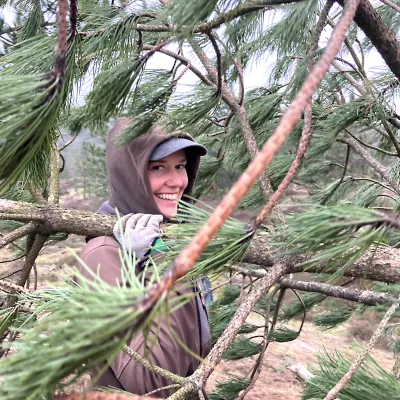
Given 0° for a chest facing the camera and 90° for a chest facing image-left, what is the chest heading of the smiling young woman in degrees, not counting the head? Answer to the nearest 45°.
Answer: approximately 315°

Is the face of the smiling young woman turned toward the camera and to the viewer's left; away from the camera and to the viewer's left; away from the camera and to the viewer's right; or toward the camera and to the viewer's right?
toward the camera and to the viewer's right
